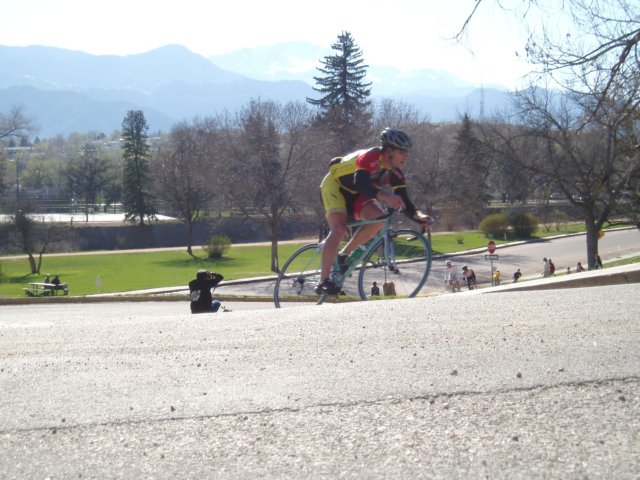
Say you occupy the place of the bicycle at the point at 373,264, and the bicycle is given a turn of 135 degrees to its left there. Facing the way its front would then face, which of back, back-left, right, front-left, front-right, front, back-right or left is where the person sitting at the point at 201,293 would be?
front

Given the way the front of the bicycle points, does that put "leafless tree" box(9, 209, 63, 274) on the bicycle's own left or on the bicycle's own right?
on the bicycle's own left

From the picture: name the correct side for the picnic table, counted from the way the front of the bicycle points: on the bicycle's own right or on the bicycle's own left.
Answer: on the bicycle's own left

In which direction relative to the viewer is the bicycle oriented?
to the viewer's right
